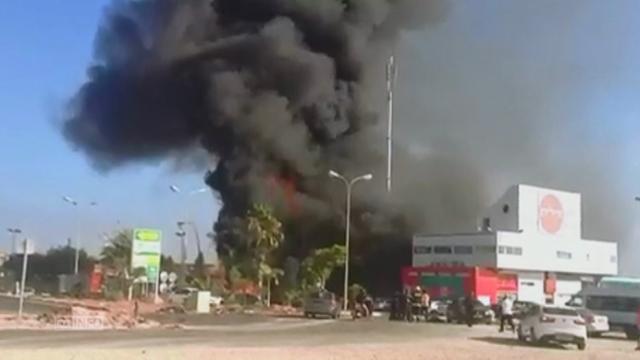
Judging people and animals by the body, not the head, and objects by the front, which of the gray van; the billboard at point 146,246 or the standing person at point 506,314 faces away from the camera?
the standing person

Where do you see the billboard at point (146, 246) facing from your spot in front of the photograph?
facing the viewer

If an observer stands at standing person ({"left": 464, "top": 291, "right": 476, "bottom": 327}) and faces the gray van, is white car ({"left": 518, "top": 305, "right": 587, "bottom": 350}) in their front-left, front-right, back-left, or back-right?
front-right

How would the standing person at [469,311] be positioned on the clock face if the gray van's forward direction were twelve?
The standing person is roughly at 1 o'clock from the gray van.

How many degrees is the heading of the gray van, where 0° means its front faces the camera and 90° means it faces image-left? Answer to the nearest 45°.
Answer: approximately 90°

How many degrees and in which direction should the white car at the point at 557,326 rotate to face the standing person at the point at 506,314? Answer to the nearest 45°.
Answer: approximately 45° to its right

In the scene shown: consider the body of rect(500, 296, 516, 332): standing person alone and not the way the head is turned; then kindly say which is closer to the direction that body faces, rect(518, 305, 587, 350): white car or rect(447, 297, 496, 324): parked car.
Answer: the parked car

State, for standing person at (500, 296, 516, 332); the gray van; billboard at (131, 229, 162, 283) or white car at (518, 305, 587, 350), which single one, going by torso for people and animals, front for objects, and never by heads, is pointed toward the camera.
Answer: the billboard

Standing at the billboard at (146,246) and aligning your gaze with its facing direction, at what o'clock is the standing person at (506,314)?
The standing person is roughly at 10 o'clock from the billboard.

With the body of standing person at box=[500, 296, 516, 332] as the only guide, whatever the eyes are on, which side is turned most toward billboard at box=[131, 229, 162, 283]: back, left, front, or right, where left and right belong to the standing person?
left

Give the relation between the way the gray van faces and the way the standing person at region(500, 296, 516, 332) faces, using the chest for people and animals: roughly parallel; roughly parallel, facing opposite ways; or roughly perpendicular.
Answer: roughly perpendicular
